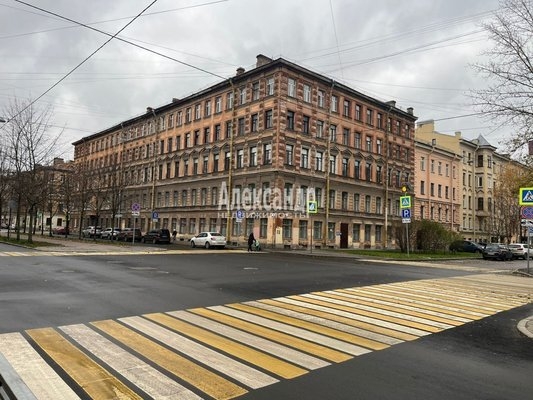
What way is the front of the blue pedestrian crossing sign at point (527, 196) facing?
toward the camera

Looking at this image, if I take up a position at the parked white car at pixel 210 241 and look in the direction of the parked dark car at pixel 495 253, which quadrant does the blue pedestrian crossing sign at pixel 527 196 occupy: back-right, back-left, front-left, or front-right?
front-right

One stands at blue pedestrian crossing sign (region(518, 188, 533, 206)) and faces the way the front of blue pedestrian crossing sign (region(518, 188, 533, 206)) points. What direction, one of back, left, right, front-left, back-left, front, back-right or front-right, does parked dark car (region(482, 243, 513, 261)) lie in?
back

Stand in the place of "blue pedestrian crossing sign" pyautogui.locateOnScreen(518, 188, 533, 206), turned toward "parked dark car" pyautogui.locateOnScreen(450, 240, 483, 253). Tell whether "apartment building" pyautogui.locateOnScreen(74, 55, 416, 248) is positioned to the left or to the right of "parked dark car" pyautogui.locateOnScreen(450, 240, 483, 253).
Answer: left

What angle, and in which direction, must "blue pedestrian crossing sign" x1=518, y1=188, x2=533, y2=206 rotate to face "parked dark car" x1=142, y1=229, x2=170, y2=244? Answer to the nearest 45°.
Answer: approximately 90° to its right

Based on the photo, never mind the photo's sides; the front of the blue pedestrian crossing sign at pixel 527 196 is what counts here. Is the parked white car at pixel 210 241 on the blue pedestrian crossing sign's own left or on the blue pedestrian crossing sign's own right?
on the blue pedestrian crossing sign's own right

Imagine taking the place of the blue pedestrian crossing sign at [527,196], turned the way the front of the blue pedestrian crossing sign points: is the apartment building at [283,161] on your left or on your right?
on your right

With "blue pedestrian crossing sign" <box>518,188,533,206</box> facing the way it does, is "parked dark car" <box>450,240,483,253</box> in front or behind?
behind
